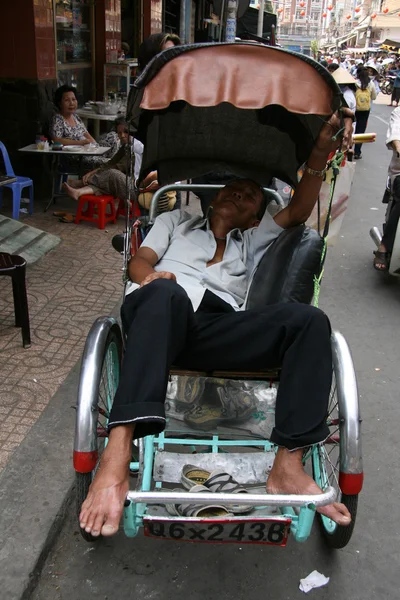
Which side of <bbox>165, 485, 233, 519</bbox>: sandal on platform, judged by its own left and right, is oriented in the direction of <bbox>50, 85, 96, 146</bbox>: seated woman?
right

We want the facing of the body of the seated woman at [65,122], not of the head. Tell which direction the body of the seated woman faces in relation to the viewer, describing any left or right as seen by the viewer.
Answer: facing the viewer and to the right of the viewer

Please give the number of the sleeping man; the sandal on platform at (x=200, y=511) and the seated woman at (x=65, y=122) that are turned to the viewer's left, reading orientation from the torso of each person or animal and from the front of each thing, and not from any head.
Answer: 1

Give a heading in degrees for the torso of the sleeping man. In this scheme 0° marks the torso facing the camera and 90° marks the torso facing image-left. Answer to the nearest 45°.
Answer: approximately 0°

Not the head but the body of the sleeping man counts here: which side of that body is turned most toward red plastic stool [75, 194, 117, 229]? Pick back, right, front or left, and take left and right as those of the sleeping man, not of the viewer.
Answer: back

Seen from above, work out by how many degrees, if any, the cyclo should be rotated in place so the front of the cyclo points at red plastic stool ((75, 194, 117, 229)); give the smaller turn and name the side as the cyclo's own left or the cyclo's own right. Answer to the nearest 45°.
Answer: approximately 180°

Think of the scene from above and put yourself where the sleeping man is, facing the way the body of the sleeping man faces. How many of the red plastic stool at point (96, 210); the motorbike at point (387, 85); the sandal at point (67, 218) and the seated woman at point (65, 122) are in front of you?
0

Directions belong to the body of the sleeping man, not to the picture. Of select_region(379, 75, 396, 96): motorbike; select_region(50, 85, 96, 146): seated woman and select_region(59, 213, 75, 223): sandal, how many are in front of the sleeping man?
0

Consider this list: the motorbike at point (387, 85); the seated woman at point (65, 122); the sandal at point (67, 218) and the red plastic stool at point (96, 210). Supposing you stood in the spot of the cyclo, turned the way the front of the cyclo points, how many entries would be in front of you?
0

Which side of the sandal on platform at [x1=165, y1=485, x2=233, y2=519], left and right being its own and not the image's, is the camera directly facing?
left

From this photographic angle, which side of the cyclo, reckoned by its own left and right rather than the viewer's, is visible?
front

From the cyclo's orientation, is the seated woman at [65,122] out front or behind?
behind

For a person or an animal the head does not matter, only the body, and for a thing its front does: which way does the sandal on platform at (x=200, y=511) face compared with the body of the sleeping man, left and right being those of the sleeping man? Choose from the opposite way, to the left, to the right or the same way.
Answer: to the right

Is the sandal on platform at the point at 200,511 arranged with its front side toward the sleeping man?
no

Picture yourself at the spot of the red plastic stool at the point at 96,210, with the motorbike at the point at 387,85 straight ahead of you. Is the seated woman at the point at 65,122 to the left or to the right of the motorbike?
left
